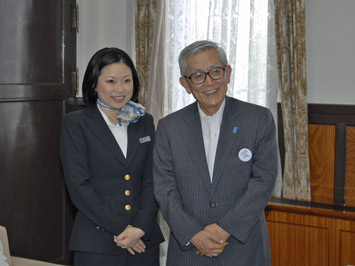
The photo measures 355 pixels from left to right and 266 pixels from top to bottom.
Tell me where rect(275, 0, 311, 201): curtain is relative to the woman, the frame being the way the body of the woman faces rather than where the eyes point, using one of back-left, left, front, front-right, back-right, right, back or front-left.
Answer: left

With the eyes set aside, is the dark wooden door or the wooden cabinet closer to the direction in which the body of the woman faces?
the wooden cabinet

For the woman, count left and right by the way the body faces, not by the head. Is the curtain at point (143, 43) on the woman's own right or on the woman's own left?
on the woman's own left

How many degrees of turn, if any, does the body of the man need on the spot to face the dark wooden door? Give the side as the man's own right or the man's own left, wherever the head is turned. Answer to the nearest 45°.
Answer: approximately 135° to the man's own right

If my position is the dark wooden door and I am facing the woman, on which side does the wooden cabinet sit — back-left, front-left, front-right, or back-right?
front-left

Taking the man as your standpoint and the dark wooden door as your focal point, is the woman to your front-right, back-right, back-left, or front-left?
front-left

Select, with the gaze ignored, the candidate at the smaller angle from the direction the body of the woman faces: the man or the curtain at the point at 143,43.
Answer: the man

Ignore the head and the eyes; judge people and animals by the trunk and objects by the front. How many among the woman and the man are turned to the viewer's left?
0

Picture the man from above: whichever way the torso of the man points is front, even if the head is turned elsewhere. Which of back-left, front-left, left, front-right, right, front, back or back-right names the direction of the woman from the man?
right

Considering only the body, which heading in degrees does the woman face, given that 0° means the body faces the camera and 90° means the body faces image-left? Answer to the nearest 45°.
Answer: approximately 315°

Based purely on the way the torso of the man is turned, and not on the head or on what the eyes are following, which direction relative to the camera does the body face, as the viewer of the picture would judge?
toward the camera
